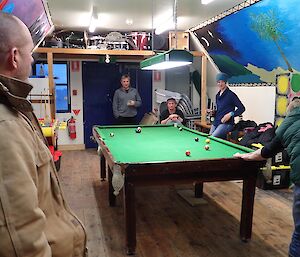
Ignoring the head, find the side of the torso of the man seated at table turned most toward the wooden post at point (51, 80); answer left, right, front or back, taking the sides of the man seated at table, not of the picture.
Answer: right

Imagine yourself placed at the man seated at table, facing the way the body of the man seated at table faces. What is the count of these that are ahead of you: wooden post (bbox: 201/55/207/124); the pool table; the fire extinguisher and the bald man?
2

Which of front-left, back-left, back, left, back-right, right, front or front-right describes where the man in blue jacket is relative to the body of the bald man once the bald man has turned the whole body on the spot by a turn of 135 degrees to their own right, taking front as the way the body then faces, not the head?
back

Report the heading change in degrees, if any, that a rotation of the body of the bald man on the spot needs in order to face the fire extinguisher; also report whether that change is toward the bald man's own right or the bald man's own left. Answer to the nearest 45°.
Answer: approximately 90° to the bald man's own left

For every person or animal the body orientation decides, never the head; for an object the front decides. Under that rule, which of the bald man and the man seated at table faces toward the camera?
the man seated at table

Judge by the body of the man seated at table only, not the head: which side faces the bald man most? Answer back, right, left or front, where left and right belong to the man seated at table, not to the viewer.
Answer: front

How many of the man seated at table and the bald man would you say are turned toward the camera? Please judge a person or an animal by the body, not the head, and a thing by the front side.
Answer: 1

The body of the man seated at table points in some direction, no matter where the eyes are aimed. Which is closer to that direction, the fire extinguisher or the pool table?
the pool table

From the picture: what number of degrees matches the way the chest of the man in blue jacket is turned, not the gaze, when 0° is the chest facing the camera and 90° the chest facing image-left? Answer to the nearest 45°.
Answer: approximately 45°

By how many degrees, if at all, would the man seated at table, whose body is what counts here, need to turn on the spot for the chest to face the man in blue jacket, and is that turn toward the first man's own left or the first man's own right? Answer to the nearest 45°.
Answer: approximately 90° to the first man's own left

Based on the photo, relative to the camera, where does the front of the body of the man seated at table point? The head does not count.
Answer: toward the camera
